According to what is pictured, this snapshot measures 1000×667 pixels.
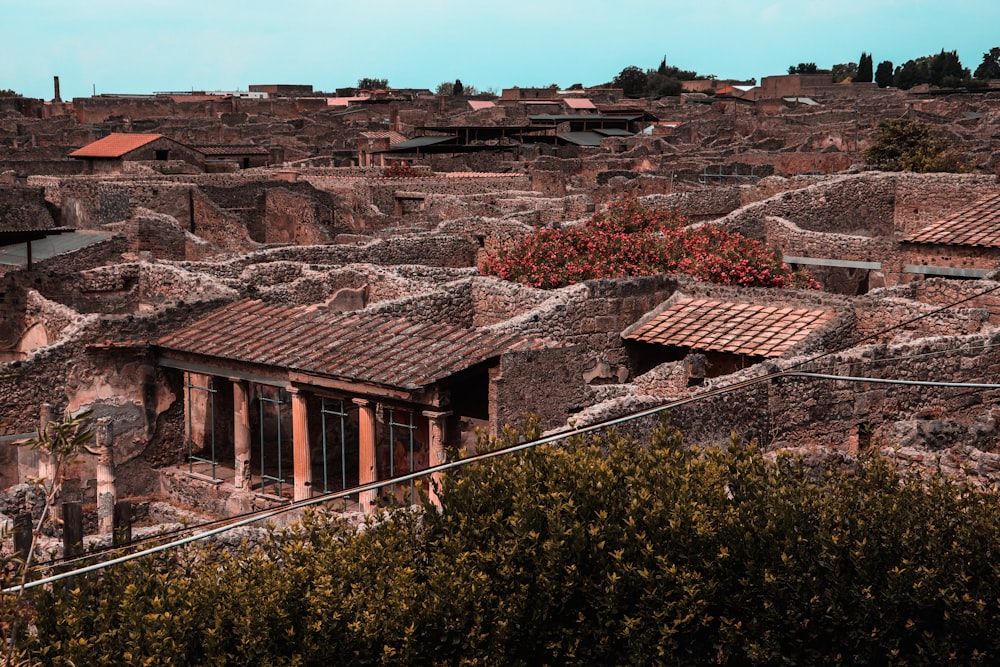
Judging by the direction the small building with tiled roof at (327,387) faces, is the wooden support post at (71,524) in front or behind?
in front

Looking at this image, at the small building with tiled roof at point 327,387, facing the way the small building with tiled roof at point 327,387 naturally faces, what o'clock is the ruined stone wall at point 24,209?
The ruined stone wall is roughly at 4 o'clock from the small building with tiled roof.

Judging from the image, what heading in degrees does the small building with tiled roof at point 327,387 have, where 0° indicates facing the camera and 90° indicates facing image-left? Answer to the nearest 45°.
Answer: approximately 45°

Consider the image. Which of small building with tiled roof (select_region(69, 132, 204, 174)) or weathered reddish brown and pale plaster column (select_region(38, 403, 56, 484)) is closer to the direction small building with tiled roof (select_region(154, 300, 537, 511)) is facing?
the weathered reddish brown and pale plaster column

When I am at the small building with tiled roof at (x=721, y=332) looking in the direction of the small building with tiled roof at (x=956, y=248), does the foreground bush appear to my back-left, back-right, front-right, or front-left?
back-right

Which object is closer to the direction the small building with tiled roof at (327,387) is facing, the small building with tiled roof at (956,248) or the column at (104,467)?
the column

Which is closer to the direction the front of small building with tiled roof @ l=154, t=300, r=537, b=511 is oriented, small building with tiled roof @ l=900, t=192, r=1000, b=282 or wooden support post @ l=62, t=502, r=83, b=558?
the wooden support post

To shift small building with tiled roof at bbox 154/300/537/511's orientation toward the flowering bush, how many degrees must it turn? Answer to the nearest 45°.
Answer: approximately 180°

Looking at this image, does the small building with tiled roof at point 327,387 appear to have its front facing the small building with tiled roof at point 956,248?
no

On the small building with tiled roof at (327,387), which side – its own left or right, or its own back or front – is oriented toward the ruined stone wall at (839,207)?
back

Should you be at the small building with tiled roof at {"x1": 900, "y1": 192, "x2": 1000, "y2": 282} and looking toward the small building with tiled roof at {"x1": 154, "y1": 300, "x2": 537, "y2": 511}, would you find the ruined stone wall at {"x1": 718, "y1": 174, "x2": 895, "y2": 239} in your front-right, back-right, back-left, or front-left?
back-right

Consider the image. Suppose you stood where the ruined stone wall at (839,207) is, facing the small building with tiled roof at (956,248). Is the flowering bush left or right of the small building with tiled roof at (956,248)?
right

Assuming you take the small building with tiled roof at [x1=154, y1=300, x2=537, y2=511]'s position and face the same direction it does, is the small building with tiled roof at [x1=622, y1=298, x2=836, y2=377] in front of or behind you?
behind

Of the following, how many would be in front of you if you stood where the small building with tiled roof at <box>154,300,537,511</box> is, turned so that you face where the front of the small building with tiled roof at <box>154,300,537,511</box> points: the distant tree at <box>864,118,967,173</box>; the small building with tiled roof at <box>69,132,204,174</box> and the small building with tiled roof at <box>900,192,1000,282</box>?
0
